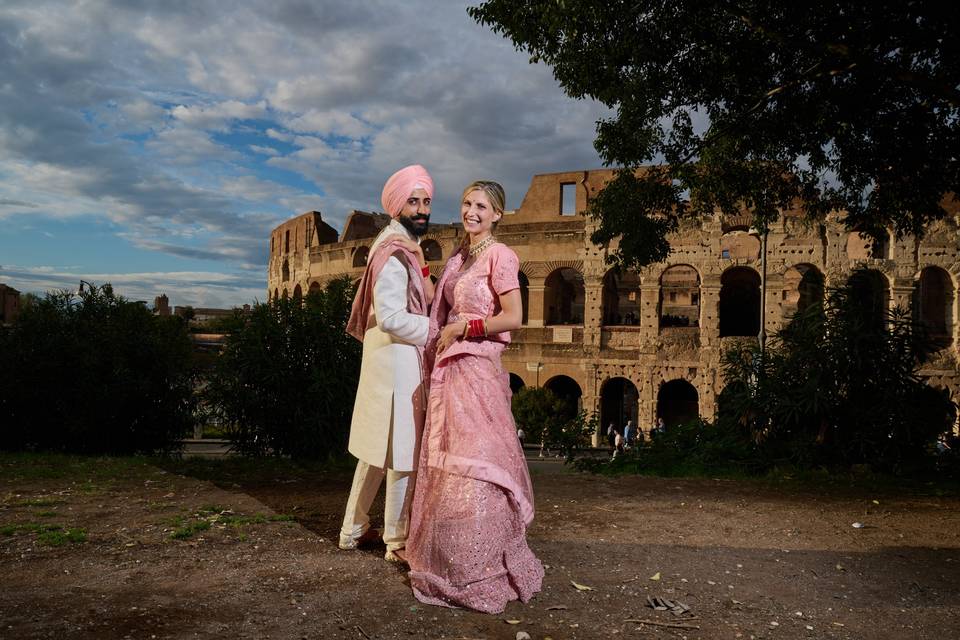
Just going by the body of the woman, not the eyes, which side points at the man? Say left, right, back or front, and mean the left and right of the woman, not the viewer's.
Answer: right

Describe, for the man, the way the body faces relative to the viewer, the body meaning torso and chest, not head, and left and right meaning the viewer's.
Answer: facing to the right of the viewer

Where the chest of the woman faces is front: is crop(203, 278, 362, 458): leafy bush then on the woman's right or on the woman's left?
on the woman's right

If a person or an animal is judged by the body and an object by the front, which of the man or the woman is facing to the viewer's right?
the man

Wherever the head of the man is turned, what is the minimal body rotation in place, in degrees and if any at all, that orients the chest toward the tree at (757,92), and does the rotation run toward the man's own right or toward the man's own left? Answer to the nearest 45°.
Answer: approximately 45° to the man's own left

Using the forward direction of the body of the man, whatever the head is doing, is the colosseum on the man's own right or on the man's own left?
on the man's own left

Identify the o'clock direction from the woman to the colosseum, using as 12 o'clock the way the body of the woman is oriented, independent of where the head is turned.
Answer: The colosseum is roughly at 5 o'clock from the woman.

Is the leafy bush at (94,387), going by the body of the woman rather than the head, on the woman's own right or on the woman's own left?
on the woman's own right
